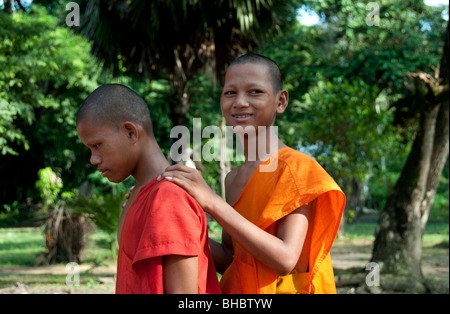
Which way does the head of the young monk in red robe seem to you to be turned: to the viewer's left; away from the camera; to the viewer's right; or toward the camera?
to the viewer's left

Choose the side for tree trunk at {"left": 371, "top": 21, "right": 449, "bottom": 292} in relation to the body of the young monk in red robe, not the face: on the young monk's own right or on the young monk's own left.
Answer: on the young monk's own right

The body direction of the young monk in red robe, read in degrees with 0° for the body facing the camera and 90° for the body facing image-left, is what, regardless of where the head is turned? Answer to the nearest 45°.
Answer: approximately 90°

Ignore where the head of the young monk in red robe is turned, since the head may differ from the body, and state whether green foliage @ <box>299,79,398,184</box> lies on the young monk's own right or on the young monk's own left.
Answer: on the young monk's own right

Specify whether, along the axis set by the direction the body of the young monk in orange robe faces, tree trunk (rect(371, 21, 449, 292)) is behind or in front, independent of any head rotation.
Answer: behind

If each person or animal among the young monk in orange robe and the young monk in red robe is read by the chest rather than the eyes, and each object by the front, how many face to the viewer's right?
0

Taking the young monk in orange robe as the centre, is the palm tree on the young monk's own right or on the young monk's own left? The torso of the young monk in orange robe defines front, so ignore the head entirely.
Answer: on the young monk's own right
